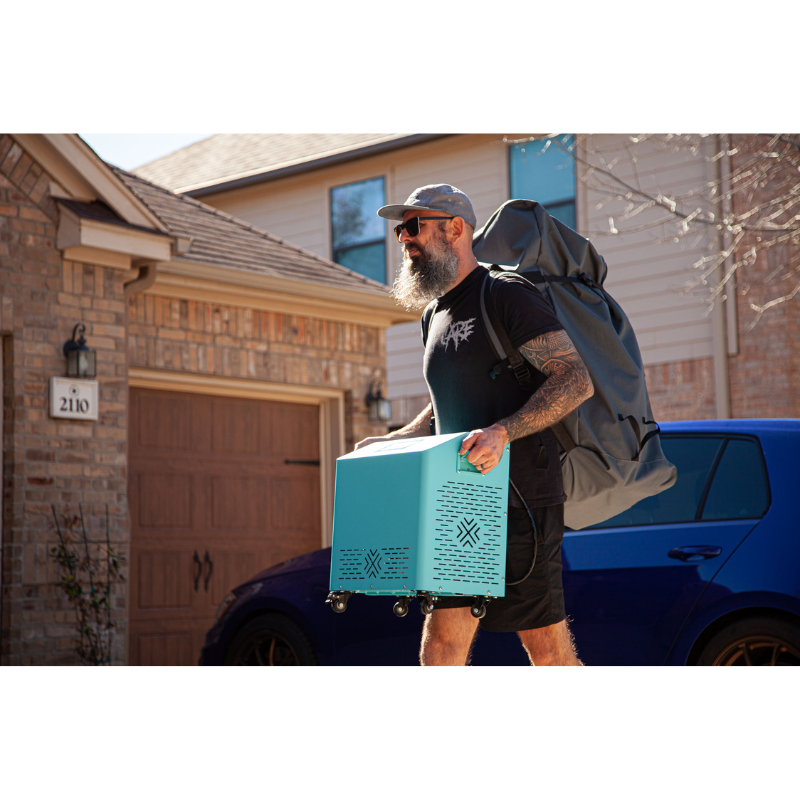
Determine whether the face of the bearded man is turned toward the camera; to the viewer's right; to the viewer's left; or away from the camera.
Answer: to the viewer's left

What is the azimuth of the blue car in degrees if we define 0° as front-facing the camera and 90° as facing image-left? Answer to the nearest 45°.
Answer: approximately 90°

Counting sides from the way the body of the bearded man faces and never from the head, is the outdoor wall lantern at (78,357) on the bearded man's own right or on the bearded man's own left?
on the bearded man's own right

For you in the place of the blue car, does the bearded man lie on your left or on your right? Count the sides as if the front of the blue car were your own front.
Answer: on your left

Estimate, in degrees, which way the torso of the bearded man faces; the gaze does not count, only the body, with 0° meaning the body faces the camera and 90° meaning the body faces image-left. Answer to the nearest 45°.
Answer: approximately 45°

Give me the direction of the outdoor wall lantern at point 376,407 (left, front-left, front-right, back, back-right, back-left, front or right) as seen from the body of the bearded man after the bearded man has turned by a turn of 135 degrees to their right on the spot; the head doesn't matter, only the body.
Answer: front

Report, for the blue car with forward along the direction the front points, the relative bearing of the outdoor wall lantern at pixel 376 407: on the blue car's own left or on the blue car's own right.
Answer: on the blue car's own right

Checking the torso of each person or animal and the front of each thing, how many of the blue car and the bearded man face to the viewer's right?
0
